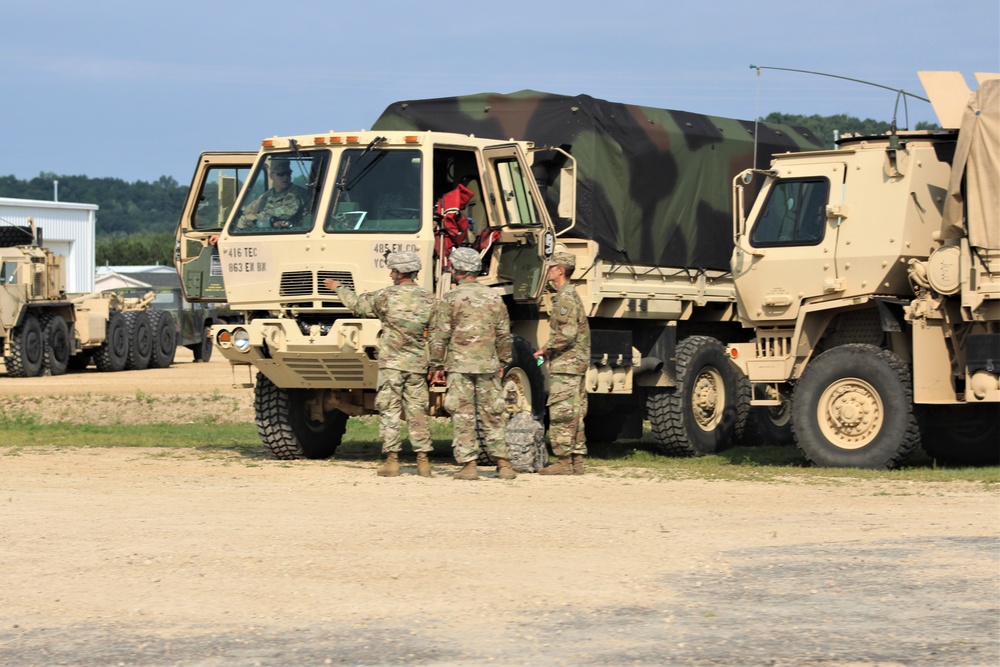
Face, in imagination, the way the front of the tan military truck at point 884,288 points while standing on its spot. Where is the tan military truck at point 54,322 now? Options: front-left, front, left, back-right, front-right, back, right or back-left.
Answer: front-right

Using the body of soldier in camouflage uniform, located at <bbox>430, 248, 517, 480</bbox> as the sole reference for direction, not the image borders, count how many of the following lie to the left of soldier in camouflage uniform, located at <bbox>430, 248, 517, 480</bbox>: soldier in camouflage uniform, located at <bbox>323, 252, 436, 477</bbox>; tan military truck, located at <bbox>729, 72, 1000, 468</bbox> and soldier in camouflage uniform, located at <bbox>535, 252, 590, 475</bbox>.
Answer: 1

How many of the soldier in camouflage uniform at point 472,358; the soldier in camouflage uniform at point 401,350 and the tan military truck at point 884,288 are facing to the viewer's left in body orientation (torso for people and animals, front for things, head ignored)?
1

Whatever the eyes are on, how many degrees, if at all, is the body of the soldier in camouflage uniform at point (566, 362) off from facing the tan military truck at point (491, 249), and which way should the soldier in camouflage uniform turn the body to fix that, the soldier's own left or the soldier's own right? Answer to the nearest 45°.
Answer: approximately 45° to the soldier's own right

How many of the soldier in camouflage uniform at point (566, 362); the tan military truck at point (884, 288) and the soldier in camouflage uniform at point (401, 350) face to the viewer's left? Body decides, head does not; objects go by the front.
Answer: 2

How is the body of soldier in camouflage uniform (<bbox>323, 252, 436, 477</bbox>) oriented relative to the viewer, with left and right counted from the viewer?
facing away from the viewer

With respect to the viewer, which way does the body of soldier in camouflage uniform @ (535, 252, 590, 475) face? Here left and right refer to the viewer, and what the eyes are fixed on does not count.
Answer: facing to the left of the viewer

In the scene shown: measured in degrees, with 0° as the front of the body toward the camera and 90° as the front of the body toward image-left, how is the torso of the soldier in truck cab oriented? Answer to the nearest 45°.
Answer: approximately 45°

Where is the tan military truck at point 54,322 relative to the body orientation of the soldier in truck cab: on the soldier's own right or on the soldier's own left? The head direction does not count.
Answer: on the soldier's own right

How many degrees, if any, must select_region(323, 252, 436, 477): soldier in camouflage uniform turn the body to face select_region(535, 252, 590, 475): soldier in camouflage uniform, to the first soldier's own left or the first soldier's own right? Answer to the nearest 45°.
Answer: approximately 90° to the first soldier's own right

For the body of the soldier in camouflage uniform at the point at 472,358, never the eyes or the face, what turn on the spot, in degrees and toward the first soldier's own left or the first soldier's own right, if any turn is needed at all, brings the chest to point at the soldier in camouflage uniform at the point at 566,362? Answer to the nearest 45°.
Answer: approximately 45° to the first soldier's own right

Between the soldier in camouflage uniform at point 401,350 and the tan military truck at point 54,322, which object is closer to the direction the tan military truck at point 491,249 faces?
the soldier in camouflage uniform

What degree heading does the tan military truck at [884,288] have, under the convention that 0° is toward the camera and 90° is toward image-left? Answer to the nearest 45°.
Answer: approximately 90°

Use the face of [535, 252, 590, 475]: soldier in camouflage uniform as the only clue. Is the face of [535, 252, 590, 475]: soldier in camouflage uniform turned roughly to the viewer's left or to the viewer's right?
to the viewer's left

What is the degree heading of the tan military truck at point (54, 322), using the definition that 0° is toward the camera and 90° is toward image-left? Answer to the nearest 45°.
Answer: approximately 45°

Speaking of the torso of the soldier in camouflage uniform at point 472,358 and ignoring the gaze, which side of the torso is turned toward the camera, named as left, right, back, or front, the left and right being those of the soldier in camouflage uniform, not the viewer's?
back

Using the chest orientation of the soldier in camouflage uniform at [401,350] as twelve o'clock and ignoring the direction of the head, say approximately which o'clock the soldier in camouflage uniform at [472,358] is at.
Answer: the soldier in camouflage uniform at [472,358] is roughly at 3 o'clock from the soldier in camouflage uniform at [401,350].

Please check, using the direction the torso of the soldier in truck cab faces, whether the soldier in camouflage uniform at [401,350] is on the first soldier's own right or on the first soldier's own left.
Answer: on the first soldier's own left
